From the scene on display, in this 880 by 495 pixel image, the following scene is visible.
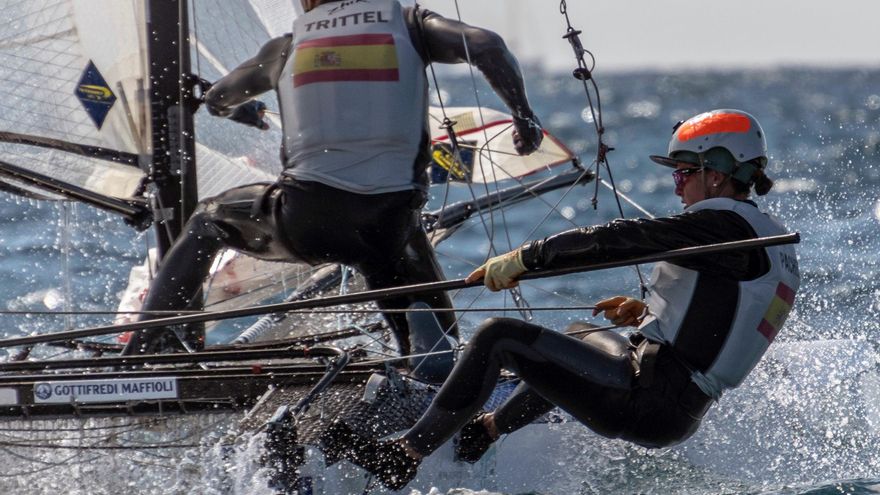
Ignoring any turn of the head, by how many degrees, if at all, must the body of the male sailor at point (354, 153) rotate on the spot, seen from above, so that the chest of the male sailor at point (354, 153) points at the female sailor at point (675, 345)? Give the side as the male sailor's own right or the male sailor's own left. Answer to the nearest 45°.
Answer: approximately 135° to the male sailor's own right

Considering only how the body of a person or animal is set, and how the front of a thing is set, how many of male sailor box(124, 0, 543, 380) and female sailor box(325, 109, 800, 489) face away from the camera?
1

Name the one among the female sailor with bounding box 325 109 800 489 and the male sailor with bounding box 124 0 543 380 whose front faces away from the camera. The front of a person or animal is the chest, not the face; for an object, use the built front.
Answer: the male sailor with bounding box 124 0 543 380

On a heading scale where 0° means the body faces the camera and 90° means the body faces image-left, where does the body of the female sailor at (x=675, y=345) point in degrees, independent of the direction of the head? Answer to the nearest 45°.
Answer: approximately 90°

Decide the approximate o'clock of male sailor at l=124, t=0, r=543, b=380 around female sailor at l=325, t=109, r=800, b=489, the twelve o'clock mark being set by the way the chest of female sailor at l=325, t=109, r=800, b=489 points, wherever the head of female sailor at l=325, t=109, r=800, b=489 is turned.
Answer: male sailor at l=124, t=0, r=543, b=380 is roughly at 1 o'clock from female sailor at l=325, t=109, r=800, b=489.

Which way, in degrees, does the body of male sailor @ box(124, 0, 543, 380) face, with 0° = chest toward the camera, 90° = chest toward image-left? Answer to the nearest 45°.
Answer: approximately 180°

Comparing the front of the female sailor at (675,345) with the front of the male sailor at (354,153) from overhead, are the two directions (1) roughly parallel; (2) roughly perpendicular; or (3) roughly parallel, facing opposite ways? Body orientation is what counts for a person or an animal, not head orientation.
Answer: roughly perpendicular
